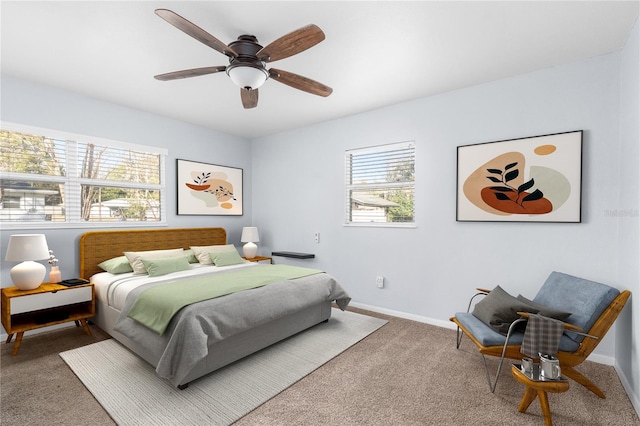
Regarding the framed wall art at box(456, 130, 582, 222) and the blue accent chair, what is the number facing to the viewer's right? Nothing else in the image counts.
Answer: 0

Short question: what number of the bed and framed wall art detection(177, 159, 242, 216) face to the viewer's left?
0

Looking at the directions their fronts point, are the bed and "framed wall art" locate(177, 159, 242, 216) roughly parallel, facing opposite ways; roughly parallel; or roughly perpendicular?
roughly parallel

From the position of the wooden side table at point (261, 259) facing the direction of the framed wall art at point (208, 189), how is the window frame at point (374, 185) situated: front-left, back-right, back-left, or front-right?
back-left

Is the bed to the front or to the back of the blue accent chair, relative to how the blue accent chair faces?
to the front

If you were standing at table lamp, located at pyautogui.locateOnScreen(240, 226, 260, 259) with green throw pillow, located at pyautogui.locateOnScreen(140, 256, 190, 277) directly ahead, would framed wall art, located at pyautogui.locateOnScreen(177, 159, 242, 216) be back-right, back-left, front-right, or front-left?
front-right

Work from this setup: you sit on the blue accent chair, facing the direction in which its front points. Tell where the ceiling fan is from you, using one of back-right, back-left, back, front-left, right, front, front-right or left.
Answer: front

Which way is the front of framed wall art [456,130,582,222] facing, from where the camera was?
facing the viewer and to the left of the viewer

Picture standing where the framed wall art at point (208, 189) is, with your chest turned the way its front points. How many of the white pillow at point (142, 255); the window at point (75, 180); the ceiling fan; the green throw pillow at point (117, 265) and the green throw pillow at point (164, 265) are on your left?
0

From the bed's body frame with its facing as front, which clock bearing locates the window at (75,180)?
The window is roughly at 6 o'clock from the bed.

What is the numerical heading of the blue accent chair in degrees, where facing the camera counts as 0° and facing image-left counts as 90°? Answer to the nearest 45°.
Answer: approximately 45°

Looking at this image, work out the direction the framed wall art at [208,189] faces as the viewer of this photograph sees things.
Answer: facing the viewer and to the right of the viewer

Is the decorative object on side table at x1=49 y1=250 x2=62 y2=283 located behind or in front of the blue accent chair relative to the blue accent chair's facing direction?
in front

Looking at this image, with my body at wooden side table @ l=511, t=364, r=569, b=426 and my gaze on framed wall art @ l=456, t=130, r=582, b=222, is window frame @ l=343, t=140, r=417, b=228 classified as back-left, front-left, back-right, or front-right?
front-left

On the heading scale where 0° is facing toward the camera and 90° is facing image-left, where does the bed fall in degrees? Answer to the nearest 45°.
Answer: approximately 315°

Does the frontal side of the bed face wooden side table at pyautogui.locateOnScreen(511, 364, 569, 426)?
yes

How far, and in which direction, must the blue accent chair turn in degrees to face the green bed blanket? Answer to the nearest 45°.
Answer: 0° — it already faces it
